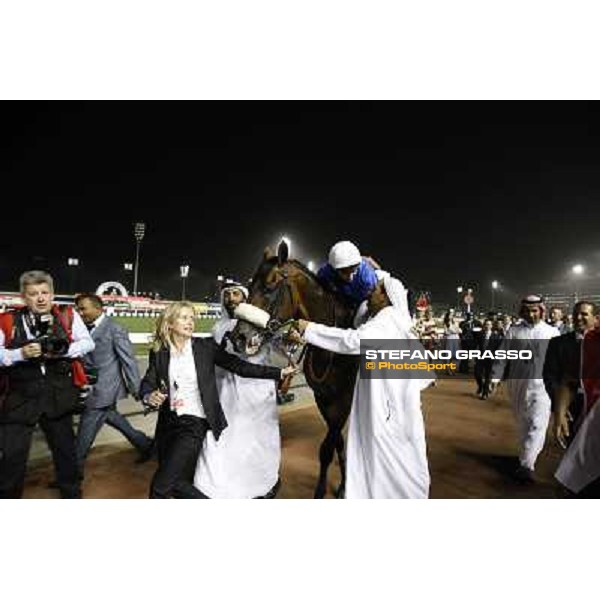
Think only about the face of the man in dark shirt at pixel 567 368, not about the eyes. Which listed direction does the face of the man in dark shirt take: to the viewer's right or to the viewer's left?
to the viewer's left

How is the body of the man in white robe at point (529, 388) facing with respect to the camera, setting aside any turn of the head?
toward the camera

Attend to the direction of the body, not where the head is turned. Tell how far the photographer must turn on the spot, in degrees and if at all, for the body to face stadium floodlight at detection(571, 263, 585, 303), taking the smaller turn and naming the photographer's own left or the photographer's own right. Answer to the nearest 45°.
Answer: approximately 90° to the photographer's own left

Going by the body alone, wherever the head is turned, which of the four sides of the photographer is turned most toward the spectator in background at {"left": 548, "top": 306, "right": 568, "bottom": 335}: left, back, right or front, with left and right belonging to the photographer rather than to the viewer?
left

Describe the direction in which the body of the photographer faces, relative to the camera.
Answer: toward the camera
